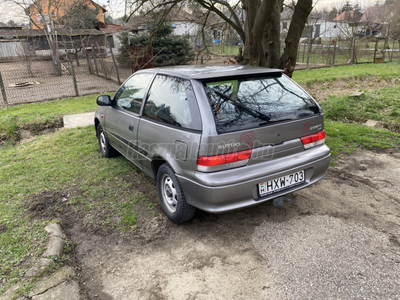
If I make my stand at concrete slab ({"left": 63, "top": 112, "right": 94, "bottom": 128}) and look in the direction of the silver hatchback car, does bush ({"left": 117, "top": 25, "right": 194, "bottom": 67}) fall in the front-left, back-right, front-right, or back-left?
back-left

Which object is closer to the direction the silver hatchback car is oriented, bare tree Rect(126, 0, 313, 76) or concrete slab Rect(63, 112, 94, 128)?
the concrete slab

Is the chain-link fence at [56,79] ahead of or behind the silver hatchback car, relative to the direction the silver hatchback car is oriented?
ahead

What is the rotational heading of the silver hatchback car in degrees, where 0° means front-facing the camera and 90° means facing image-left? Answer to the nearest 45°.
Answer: approximately 135°

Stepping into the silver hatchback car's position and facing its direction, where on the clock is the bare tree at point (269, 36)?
The bare tree is roughly at 2 o'clock from the silver hatchback car.

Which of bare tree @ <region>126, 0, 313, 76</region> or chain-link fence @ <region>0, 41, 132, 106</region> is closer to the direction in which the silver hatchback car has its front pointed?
the chain-link fence

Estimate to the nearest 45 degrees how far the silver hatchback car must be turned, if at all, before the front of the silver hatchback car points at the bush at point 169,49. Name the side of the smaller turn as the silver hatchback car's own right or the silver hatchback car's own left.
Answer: approximately 45° to the silver hatchback car's own right

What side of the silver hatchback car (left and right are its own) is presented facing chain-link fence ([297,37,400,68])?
right

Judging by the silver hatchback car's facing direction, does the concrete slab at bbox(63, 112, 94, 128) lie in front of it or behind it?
in front
